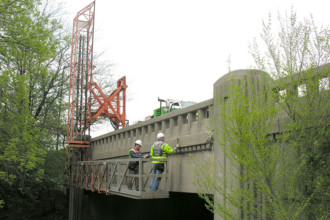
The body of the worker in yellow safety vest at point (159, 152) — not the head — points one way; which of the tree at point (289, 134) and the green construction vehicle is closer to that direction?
the green construction vehicle

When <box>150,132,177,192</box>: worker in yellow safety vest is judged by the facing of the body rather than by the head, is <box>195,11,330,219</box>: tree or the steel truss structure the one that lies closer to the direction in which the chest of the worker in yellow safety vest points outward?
the steel truss structure

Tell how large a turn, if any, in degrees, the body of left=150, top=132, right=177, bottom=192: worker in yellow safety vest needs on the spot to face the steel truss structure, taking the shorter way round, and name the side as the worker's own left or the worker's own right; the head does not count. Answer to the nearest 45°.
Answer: approximately 45° to the worker's own left

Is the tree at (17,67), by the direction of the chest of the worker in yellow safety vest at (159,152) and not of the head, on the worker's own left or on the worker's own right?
on the worker's own left

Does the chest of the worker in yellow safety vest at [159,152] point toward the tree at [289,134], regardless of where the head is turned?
no
